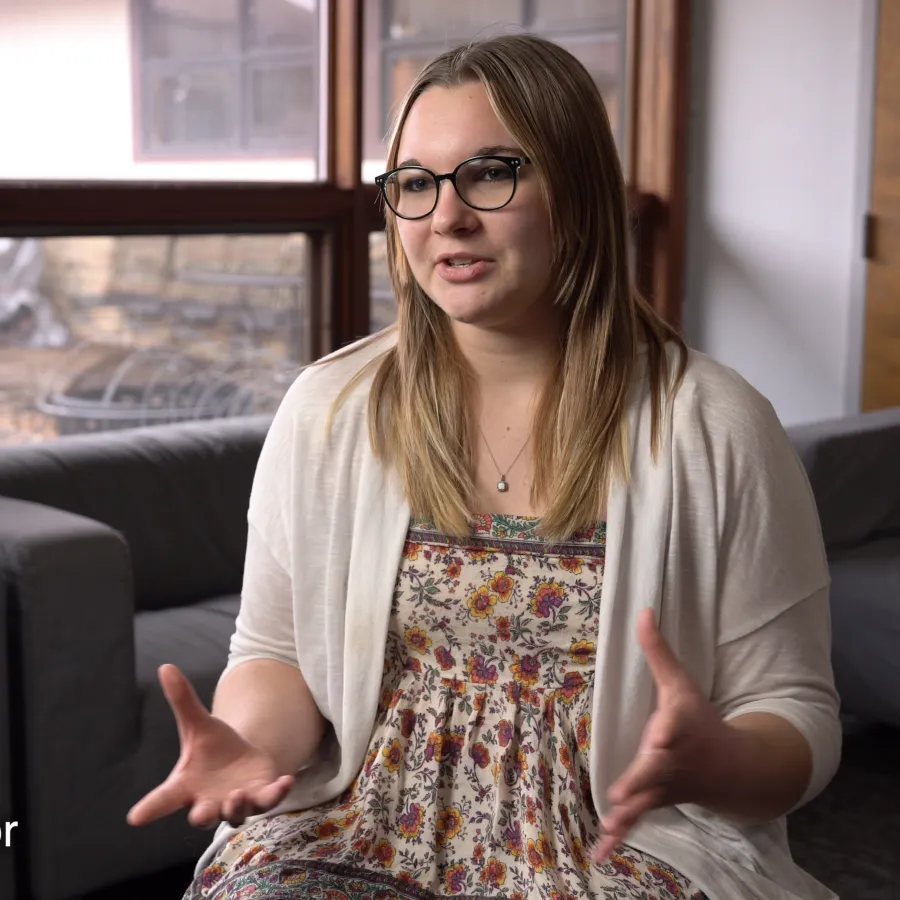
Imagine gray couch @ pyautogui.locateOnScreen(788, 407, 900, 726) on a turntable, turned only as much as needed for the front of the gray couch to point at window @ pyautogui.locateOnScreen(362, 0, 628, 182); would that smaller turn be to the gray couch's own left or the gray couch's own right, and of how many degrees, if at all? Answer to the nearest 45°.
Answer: approximately 180°

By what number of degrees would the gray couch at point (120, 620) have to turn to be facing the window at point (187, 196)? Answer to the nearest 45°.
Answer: approximately 135° to its left

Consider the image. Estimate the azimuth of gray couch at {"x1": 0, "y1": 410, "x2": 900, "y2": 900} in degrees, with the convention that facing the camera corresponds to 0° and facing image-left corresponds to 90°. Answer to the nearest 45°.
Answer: approximately 315°

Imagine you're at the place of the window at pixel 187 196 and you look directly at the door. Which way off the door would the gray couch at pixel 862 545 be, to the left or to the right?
right

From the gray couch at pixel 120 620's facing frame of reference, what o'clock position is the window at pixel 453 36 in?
The window is roughly at 8 o'clock from the gray couch.

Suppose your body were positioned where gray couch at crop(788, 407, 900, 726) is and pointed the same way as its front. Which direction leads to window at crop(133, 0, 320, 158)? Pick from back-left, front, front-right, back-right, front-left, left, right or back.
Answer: back-right

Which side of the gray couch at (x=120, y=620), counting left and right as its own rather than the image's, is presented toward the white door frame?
left
